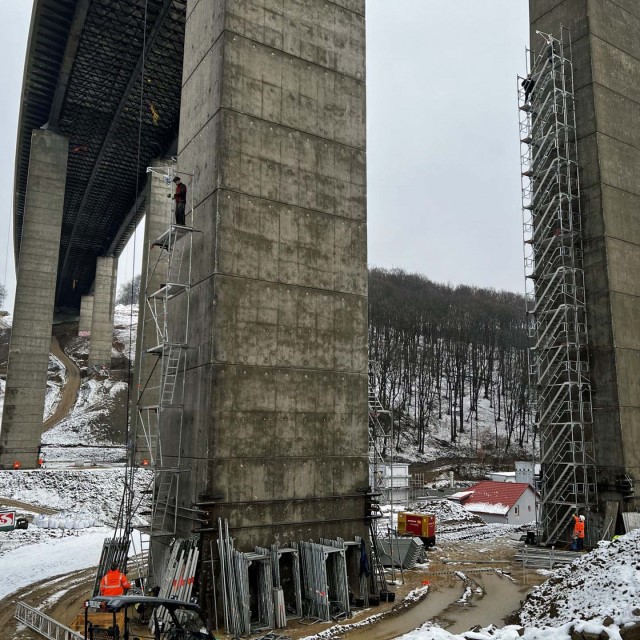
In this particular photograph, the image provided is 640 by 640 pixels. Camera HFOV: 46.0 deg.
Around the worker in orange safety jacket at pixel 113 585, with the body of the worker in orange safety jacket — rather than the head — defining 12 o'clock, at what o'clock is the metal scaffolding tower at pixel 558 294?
The metal scaffolding tower is roughly at 2 o'clock from the worker in orange safety jacket.

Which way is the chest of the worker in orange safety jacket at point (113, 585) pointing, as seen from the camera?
away from the camera
